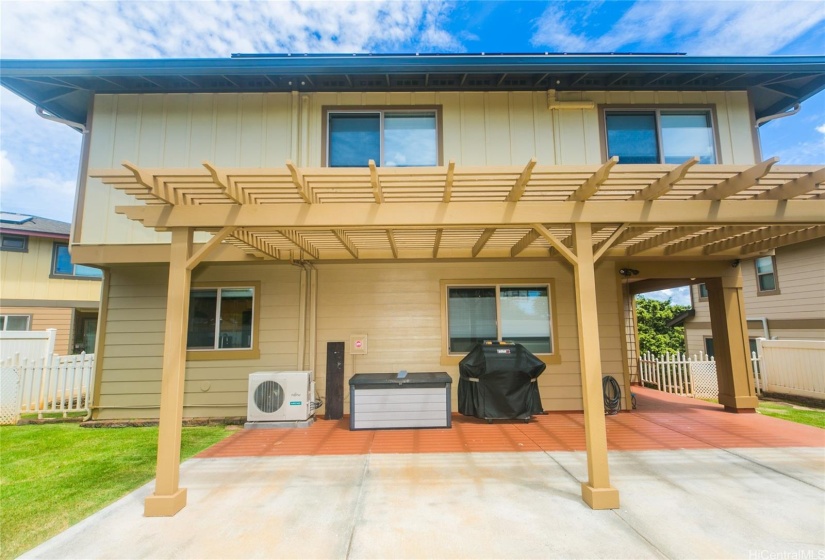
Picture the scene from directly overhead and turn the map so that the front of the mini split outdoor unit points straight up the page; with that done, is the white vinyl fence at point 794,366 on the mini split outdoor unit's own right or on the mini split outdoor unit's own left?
on the mini split outdoor unit's own left

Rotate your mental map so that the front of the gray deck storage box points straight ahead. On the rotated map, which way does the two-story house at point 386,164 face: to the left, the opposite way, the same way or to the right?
the opposite way

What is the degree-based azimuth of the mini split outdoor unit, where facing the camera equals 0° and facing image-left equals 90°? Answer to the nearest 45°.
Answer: approximately 0°

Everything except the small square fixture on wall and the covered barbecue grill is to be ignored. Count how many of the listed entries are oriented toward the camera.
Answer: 2

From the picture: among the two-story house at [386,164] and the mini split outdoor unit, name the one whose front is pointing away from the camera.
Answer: the two-story house

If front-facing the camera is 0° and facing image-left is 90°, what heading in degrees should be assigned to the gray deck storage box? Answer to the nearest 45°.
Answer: approximately 0°

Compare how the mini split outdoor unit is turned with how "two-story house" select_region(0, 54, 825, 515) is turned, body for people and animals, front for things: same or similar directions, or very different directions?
very different directions

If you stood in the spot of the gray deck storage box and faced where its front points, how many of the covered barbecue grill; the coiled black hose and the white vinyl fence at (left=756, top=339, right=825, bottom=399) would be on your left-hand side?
3

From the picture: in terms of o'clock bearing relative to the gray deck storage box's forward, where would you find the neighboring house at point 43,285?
The neighboring house is roughly at 4 o'clock from the gray deck storage box.
